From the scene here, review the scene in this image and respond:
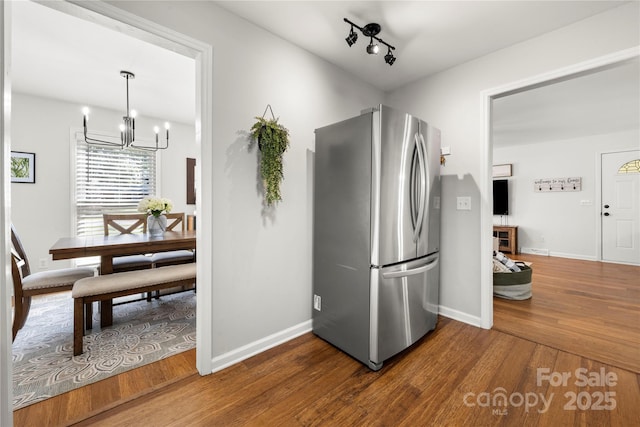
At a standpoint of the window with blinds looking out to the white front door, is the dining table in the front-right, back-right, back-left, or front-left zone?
front-right

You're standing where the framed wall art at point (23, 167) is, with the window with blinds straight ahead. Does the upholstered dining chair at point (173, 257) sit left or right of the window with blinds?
right

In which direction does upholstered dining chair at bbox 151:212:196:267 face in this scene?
toward the camera

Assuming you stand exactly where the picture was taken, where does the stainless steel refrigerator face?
facing the viewer and to the right of the viewer

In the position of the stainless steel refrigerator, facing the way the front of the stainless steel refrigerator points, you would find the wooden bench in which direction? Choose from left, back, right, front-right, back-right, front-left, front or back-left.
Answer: back-right

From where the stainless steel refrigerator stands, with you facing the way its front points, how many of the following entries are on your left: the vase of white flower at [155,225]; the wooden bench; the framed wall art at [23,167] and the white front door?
1

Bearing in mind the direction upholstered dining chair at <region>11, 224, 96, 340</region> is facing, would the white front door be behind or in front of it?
in front

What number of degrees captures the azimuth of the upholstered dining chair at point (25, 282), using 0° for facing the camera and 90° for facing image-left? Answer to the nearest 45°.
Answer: approximately 270°

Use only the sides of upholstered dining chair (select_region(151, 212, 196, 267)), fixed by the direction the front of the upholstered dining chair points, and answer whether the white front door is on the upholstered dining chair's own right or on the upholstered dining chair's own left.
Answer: on the upholstered dining chair's own left

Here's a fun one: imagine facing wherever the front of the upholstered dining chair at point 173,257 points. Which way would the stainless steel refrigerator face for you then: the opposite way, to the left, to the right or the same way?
the same way

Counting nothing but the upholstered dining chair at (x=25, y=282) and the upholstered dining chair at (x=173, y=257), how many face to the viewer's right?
1

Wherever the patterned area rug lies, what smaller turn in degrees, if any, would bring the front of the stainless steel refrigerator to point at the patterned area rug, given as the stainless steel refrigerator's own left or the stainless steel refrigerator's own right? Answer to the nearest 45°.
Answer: approximately 135° to the stainless steel refrigerator's own right

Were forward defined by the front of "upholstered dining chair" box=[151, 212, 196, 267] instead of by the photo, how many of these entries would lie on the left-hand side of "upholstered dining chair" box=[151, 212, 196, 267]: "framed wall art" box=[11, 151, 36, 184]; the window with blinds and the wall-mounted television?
1

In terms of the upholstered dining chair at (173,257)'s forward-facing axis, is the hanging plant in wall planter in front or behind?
in front

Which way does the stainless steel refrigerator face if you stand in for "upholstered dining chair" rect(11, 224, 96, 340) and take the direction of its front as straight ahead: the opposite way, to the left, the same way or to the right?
to the right

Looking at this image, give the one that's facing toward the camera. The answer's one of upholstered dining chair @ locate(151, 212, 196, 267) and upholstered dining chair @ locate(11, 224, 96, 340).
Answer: upholstered dining chair @ locate(151, 212, 196, 267)

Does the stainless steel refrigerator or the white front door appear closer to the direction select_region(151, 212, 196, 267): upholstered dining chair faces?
the stainless steel refrigerator

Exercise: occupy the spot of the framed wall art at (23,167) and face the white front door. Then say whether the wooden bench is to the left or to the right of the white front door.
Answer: right

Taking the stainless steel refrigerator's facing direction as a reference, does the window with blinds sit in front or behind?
behind
